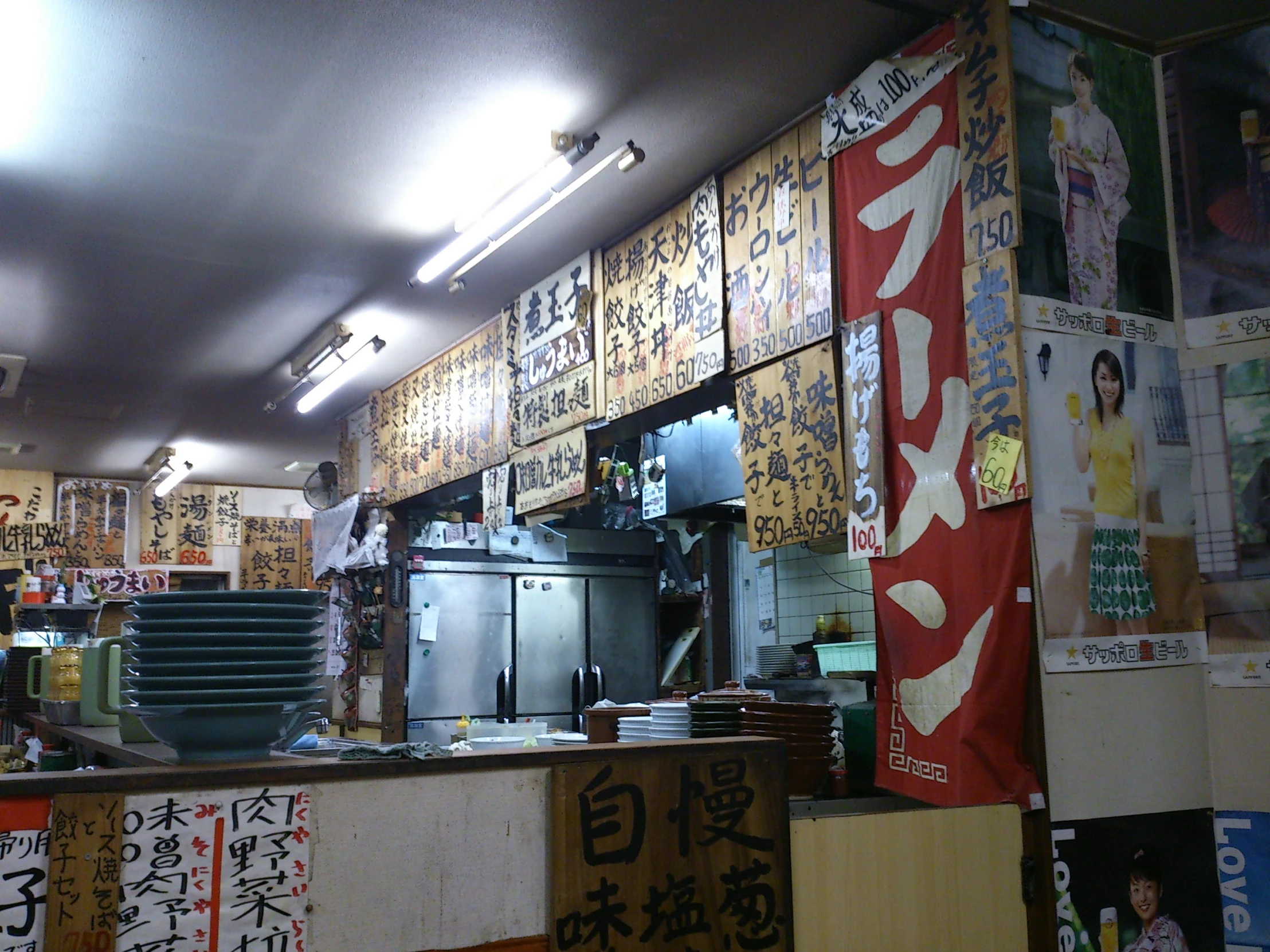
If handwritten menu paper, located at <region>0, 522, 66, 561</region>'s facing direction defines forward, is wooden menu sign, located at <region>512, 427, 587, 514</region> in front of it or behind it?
in front

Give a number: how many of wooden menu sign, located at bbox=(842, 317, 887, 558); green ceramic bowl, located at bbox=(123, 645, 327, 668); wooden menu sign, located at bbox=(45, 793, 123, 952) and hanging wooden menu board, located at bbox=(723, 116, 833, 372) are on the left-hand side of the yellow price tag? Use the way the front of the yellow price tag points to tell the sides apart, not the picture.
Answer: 0

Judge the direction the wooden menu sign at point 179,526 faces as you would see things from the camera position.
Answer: facing the viewer

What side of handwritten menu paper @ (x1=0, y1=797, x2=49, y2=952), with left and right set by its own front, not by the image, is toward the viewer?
front

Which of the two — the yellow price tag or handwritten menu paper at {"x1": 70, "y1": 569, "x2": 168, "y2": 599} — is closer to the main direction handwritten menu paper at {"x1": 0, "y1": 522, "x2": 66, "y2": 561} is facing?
the yellow price tag

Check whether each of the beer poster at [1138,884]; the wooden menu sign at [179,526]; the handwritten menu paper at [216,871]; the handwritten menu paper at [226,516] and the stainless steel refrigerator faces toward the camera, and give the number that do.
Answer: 5

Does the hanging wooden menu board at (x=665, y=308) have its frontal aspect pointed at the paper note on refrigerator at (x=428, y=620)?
no

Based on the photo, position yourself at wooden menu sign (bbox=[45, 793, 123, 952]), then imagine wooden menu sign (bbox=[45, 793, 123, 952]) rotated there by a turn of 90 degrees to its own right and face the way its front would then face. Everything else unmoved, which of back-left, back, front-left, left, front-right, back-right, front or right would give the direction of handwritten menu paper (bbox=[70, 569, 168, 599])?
right

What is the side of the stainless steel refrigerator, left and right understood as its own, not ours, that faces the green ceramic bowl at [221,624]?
front

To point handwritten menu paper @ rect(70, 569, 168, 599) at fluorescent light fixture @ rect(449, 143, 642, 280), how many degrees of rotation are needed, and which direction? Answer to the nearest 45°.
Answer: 0° — it already faces it

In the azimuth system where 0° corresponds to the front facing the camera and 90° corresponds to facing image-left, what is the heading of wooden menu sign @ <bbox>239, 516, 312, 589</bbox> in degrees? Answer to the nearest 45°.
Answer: approximately 0°

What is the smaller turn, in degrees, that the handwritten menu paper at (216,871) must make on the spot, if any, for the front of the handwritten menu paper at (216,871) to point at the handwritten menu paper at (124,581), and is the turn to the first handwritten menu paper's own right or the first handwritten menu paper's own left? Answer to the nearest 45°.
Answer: approximately 180°

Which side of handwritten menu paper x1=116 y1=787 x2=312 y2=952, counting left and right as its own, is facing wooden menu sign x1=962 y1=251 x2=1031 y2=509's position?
left

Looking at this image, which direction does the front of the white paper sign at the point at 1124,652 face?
toward the camera

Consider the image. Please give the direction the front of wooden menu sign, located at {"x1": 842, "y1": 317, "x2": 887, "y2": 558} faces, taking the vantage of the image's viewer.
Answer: facing the viewer and to the left of the viewer

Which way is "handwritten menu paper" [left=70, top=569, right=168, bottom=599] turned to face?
toward the camera

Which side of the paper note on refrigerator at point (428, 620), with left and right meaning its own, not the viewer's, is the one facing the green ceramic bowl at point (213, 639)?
front

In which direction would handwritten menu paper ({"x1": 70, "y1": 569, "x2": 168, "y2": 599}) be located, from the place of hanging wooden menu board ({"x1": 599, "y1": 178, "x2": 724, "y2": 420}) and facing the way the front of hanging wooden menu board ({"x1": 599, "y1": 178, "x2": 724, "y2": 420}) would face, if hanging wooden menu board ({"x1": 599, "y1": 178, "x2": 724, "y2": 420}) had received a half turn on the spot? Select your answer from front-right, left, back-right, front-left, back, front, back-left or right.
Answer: left
